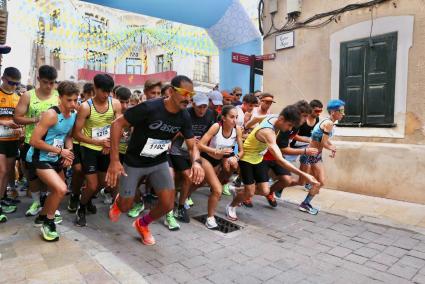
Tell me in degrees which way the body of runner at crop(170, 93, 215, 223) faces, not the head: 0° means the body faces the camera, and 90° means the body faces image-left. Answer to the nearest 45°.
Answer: approximately 315°

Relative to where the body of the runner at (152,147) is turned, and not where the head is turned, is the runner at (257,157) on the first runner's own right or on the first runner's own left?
on the first runner's own left

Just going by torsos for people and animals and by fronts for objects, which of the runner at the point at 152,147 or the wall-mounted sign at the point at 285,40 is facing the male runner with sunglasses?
the wall-mounted sign
